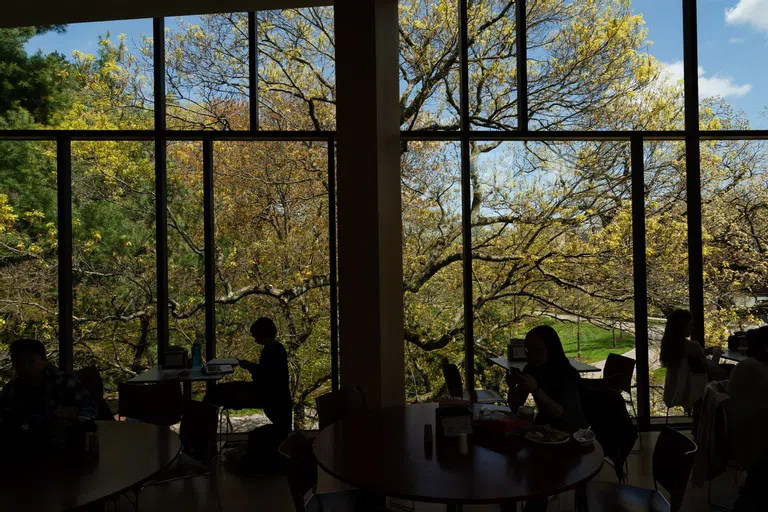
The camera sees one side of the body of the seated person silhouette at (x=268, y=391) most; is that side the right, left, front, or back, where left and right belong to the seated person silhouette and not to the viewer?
left

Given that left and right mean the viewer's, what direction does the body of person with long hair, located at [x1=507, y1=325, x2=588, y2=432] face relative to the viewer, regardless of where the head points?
facing the viewer and to the left of the viewer

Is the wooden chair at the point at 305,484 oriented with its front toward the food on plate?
yes

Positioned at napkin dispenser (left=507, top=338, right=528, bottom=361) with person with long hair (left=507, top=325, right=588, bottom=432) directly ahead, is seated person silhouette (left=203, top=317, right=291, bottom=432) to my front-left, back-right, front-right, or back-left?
front-right

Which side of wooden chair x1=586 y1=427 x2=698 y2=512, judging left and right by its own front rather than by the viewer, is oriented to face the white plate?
front

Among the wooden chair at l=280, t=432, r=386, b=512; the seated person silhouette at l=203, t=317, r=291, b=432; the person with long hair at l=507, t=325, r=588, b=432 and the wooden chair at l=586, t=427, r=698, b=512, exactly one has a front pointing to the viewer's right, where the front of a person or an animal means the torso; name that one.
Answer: the wooden chair at l=280, t=432, r=386, b=512

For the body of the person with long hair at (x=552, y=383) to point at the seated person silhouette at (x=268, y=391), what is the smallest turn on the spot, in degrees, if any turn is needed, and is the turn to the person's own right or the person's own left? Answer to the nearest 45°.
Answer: approximately 45° to the person's own right

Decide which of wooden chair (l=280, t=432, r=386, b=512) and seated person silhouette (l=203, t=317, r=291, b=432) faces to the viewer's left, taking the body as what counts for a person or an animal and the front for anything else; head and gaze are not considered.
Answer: the seated person silhouette

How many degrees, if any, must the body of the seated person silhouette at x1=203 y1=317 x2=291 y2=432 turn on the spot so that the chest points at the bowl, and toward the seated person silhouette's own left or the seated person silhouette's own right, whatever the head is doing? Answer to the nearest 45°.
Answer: approximately 135° to the seated person silhouette's own left

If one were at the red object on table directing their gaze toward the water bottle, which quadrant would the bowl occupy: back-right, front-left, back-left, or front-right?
back-right

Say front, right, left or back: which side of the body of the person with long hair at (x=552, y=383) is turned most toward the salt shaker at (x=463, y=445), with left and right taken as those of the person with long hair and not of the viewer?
front

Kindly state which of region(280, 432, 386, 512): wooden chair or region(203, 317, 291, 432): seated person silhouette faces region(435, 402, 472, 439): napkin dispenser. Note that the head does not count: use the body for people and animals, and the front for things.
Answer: the wooden chair

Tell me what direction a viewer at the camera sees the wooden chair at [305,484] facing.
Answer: facing to the right of the viewer

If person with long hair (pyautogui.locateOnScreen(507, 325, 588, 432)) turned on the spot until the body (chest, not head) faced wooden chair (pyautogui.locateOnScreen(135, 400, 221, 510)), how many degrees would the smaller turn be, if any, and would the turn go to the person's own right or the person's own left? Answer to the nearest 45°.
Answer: approximately 45° to the person's own right

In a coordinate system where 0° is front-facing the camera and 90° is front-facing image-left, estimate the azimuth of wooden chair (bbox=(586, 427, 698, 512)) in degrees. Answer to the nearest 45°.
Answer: approximately 90°

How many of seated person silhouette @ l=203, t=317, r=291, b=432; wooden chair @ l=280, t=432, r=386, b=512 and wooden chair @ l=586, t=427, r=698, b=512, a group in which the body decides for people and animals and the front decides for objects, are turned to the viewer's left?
2

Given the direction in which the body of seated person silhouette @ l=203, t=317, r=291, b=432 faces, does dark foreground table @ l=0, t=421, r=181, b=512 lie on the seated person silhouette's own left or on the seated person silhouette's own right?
on the seated person silhouette's own left
